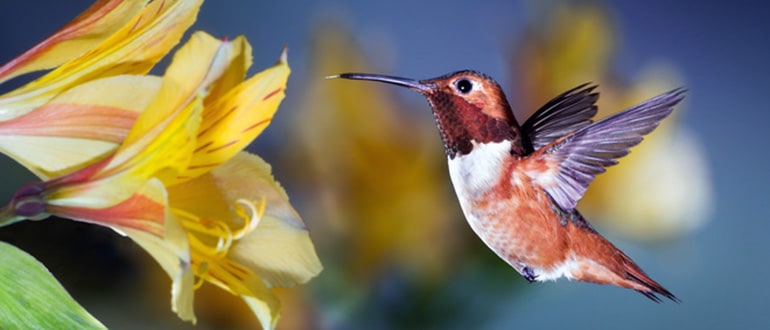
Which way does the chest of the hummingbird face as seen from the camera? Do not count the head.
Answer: to the viewer's left
